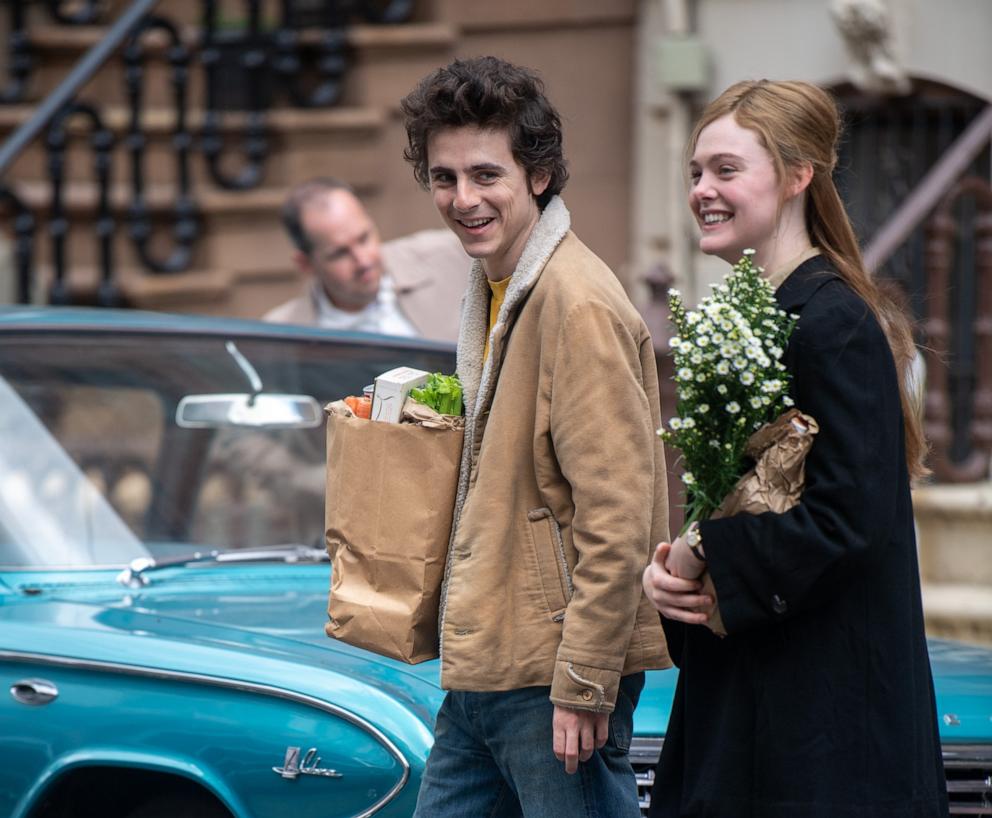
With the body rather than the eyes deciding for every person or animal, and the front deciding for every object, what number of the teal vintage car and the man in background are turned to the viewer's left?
0

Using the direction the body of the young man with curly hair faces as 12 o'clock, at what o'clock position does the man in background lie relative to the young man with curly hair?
The man in background is roughly at 4 o'clock from the young man with curly hair.

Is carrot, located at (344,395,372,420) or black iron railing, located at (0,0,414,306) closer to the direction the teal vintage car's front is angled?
the carrot

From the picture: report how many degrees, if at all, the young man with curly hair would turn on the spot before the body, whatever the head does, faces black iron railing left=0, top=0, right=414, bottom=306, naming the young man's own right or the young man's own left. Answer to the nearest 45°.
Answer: approximately 135° to the young man's own right

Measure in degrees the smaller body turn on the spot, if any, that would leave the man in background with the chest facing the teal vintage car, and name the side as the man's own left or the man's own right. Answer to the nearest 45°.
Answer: approximately 45° to the man's own right

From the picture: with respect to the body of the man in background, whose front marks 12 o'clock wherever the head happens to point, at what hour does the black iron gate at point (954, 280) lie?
The black iron gate is roughly at 8 o'clock from the man in background.

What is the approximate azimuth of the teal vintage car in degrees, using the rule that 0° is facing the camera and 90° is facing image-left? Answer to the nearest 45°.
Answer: approximately 315°

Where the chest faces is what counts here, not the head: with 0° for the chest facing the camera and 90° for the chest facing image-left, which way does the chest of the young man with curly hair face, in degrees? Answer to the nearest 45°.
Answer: approximately 45°

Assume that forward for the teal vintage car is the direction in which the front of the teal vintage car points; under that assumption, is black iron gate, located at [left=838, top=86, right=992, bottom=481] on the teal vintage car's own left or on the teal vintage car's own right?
on the teal vintage car's own left

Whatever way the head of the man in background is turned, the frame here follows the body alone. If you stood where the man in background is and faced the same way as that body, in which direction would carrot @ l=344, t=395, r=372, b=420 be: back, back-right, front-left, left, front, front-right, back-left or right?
front-right
